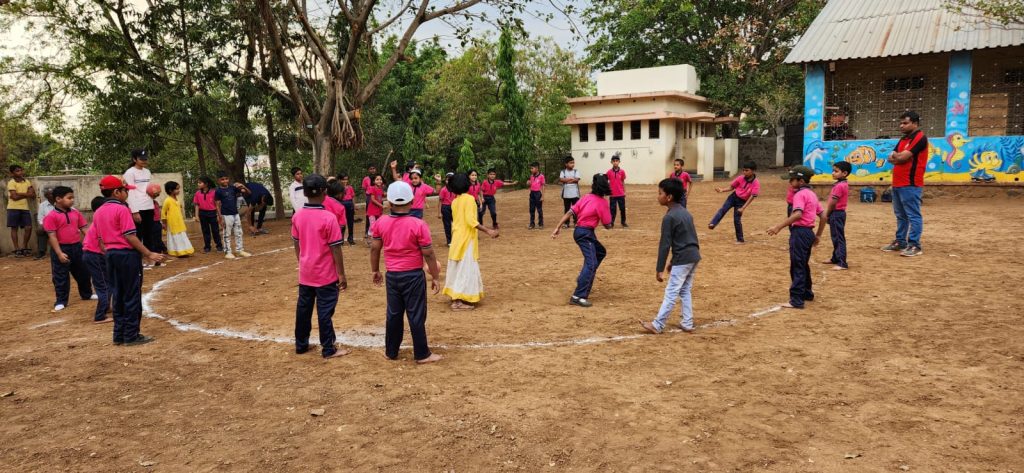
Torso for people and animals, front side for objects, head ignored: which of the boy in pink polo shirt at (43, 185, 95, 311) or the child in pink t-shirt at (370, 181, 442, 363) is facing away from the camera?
the child in pink t-shirt

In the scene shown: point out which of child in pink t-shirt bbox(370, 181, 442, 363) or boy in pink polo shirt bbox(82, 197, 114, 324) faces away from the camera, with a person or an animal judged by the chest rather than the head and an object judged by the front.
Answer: the child in pink t-shirt

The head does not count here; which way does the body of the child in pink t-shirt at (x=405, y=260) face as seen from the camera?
away from the camera

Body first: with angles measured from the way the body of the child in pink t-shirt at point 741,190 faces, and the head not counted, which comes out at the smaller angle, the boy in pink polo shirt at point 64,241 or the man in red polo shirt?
the boy in pink polo shirt

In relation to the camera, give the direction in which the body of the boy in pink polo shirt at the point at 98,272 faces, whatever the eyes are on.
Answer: to the viewer's right

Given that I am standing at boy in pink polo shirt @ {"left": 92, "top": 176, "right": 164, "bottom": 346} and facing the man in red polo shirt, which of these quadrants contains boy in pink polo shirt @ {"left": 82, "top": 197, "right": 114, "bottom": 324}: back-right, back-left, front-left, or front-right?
back-left

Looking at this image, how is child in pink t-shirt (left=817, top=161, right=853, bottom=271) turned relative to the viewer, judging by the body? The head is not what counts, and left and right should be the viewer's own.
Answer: facing to the left of the viewer

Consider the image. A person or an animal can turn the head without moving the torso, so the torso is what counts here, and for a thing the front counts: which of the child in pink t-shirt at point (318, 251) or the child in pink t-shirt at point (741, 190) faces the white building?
the child in pink t-shirt at point (318, 251)

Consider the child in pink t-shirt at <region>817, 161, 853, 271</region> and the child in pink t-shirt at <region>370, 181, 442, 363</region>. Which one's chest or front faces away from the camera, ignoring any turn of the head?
the child in pink t-shirt at <region>370, 181, 442, 363</region>

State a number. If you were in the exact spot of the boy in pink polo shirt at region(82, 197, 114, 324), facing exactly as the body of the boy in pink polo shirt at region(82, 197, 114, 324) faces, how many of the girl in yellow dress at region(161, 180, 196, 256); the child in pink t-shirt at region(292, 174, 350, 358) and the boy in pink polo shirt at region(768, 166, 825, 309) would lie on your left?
1

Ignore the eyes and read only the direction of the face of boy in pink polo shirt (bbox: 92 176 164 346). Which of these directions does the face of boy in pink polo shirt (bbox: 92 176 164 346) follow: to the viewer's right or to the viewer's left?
to the viewer's right

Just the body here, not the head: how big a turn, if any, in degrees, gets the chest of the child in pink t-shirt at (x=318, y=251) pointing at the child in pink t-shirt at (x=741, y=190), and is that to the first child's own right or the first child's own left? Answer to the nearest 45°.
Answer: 0° — they already face them

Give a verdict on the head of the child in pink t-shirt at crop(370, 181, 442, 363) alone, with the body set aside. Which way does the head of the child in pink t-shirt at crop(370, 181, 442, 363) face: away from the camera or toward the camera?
away from the camera

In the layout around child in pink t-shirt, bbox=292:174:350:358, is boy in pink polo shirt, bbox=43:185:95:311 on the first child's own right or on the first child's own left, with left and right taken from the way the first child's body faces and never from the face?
on the first child's own left

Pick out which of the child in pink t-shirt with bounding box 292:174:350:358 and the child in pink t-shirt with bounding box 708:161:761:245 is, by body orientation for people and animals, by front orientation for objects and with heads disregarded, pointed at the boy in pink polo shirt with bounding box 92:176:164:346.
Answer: the child in pink t-shirt with bounding box 708:161:761:245
